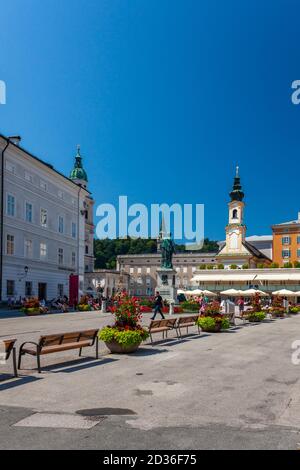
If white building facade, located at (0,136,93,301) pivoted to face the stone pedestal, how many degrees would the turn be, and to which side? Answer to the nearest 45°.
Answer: approximately 45° to its left

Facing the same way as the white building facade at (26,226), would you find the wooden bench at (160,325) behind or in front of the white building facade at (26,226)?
in front

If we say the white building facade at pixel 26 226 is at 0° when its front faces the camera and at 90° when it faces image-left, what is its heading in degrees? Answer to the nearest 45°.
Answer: approximately 315°

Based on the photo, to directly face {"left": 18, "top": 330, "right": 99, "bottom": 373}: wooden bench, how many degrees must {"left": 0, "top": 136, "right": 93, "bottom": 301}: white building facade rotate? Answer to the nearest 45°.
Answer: approximately 45° to its right

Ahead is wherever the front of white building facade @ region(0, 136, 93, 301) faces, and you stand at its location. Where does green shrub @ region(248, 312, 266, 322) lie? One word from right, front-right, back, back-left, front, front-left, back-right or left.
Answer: front

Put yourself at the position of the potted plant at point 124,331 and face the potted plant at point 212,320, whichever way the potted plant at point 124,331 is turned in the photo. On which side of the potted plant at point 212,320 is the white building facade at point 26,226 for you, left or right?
left

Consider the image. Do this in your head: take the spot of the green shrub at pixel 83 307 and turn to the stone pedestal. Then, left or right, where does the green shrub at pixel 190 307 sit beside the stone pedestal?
right
